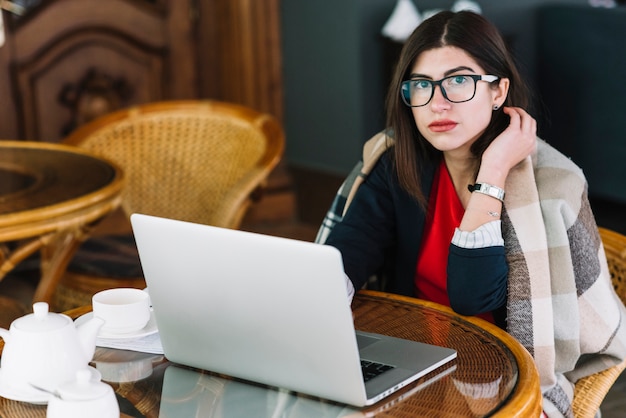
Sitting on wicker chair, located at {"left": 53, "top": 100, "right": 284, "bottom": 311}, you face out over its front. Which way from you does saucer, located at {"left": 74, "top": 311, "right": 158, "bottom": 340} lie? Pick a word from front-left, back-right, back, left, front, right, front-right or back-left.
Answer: front-left

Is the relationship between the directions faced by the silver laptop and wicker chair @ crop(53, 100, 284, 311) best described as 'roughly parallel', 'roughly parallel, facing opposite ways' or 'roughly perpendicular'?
roughly parallel, facing opposite ways

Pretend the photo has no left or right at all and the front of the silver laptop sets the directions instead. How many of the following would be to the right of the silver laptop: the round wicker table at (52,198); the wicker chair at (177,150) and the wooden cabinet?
0

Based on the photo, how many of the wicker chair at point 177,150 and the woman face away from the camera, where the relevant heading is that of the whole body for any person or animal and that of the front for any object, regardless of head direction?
0

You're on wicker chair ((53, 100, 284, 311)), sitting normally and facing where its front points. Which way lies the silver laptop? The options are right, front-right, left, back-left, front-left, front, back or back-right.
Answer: front-left

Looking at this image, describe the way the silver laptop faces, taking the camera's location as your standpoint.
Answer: facing away from the viewer and to the right of the viewer

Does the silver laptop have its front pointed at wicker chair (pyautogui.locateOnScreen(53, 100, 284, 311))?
no

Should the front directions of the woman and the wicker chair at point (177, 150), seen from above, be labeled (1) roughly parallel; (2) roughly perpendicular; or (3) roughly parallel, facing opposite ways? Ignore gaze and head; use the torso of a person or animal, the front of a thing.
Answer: roughly parallel

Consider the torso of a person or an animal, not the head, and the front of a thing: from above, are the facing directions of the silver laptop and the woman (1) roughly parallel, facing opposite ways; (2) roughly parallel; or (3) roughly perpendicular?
roughly parallel, facing opposite ways

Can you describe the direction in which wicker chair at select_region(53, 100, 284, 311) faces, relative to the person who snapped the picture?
facing the viewer and to the left of the viewer

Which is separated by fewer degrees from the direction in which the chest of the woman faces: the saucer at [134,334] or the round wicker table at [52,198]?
the saucer

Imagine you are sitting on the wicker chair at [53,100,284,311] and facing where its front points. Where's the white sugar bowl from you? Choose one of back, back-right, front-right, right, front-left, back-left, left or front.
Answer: front-left
